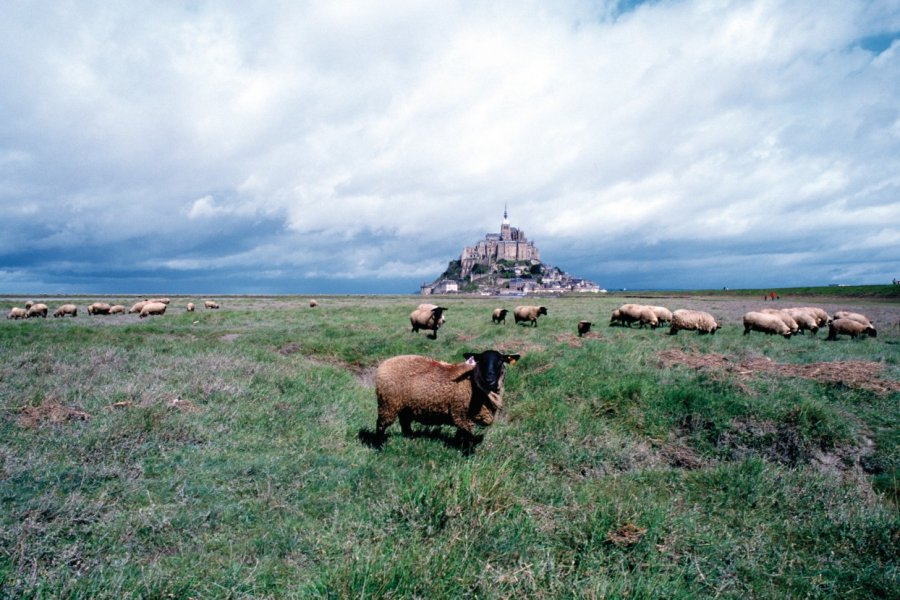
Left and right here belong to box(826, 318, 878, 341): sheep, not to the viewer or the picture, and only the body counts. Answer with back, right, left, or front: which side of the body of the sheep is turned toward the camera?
right

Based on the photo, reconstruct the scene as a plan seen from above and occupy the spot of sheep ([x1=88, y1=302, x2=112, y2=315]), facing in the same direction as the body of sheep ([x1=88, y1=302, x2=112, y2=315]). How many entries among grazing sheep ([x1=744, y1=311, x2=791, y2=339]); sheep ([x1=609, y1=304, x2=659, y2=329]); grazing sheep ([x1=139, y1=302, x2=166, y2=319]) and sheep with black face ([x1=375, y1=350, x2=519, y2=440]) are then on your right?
0

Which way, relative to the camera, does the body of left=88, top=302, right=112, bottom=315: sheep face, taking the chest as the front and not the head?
to the viewer's left

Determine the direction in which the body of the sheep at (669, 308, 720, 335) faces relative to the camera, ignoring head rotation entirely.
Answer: to the viewer's right

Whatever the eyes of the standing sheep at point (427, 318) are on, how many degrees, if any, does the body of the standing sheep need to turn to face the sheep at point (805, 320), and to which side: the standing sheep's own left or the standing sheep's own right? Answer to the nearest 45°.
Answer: approximately 45° to the standing sheep's own left

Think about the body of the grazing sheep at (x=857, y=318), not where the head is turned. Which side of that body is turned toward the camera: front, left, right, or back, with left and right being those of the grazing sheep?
right

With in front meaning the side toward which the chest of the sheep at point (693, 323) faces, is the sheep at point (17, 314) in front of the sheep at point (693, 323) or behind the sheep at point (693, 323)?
behind

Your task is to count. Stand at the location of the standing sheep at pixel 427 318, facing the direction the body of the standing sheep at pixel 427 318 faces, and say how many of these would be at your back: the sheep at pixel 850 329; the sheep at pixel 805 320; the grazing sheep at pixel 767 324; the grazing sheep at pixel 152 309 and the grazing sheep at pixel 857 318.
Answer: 1

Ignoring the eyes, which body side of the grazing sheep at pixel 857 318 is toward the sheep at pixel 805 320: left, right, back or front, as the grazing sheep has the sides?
back

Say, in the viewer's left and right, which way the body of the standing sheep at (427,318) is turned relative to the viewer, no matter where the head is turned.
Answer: facing the viewer and to the right of the viewer

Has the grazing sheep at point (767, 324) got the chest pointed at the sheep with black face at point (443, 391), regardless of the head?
no
